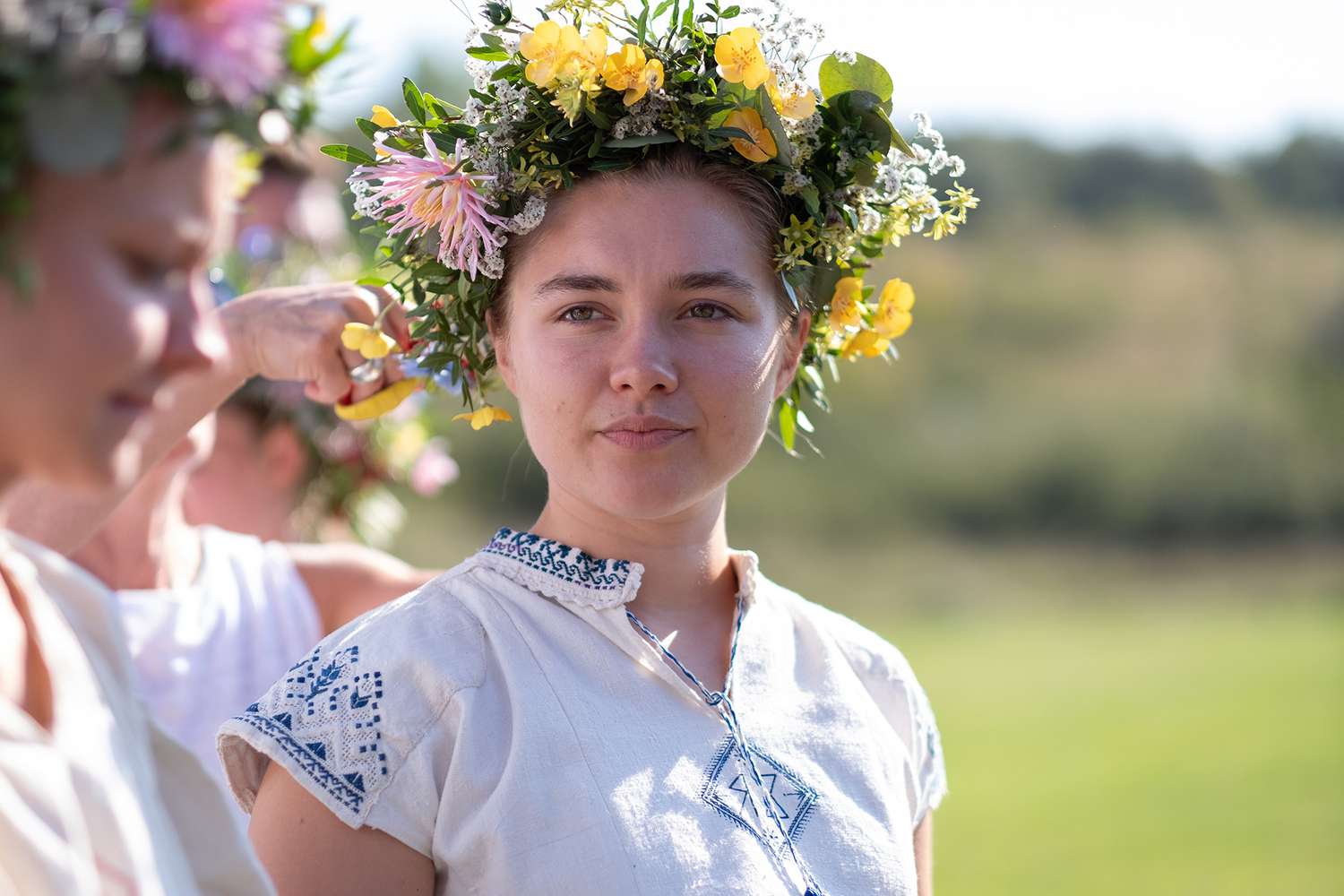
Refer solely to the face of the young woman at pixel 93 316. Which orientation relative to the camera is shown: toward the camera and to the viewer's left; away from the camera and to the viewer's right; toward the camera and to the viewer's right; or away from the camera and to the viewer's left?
toward the camera and to the viewer's right

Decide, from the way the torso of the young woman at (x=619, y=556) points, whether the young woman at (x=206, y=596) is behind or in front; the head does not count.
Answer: behind

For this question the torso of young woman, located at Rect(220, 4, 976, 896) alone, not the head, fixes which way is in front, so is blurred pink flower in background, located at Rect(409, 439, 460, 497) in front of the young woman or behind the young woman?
behind

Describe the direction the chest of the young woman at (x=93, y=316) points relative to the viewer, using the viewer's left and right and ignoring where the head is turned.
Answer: facing the viewer and to the right of the viewer

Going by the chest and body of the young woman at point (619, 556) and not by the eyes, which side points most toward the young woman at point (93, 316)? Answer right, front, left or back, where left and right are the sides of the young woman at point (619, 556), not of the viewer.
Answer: right

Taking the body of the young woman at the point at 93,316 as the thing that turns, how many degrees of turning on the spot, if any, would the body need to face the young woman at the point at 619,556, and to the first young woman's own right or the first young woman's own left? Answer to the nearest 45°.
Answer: approximately 90° to the first young woman's own left

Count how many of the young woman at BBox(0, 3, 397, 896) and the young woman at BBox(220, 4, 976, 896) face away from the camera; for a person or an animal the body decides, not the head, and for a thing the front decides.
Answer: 0
